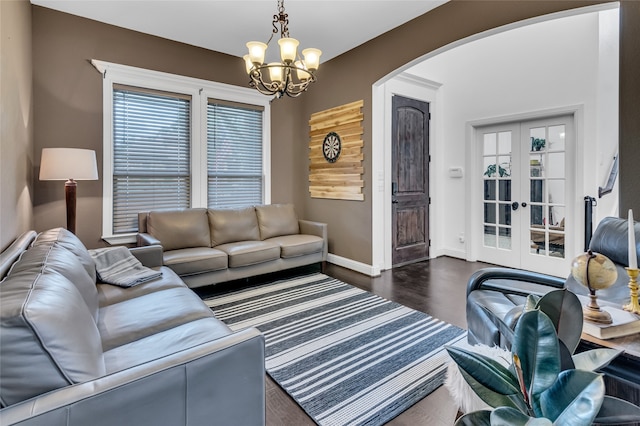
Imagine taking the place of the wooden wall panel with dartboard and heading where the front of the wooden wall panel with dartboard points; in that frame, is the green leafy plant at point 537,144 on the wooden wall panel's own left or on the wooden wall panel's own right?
on the wooden wall panel's own left

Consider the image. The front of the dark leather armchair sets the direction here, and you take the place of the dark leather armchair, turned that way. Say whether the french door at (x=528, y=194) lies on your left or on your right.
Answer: on your right

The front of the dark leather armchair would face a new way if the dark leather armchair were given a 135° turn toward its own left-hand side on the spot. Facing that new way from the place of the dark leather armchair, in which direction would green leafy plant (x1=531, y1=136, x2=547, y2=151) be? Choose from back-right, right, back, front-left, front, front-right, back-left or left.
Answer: left

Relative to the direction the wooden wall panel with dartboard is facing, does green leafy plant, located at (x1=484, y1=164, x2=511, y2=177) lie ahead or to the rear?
to the rear

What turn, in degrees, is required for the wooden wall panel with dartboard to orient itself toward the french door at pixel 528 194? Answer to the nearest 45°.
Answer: approximately 135° to its left

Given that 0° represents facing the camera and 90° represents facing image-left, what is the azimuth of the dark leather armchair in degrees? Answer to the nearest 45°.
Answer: approximately 45°

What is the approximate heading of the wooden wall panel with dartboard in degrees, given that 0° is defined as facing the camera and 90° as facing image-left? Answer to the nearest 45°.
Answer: approximately 45°

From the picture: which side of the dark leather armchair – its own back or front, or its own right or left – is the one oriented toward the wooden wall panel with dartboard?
right
